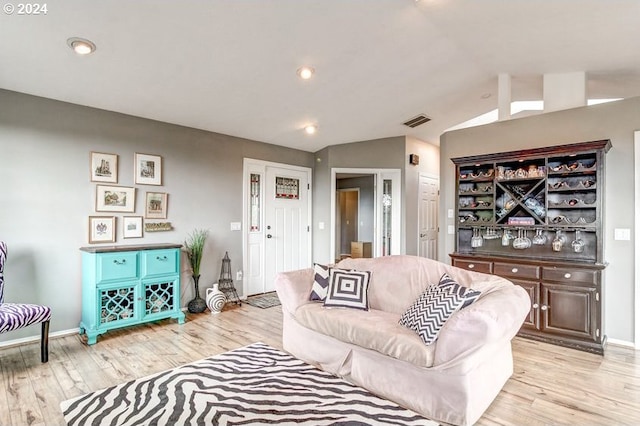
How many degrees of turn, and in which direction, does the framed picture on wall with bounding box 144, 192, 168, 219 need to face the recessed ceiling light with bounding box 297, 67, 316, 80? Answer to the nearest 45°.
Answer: approximately 45° to its left

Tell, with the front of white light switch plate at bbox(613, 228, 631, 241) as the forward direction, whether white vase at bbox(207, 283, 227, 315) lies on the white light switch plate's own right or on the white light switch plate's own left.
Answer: on the white light switch plate's own right

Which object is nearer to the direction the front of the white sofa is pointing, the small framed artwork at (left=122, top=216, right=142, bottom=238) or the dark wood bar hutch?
the small framed artwork

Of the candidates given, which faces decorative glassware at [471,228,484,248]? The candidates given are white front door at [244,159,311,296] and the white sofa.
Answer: the white front door

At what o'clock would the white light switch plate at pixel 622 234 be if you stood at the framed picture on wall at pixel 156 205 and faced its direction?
The white light switch plate is roughly at 10 o'clock from the framed picture on wall.

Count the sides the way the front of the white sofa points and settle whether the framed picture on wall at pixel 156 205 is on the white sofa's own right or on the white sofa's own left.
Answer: on the white sofa's own right

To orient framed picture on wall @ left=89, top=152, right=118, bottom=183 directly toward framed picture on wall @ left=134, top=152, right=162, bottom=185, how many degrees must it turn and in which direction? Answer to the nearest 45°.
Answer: approximately 90° to its left

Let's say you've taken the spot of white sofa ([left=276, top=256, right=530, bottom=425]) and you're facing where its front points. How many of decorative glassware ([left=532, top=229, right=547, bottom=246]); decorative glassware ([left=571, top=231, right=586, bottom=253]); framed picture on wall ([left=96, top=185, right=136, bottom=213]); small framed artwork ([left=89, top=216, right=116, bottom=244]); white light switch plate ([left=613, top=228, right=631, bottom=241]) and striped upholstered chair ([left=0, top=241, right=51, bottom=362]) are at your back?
3

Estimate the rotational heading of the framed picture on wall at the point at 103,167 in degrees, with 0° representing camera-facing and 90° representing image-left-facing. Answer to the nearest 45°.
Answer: approximately 0°

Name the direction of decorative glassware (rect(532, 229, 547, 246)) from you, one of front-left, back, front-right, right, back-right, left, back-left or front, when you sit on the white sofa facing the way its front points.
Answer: back
